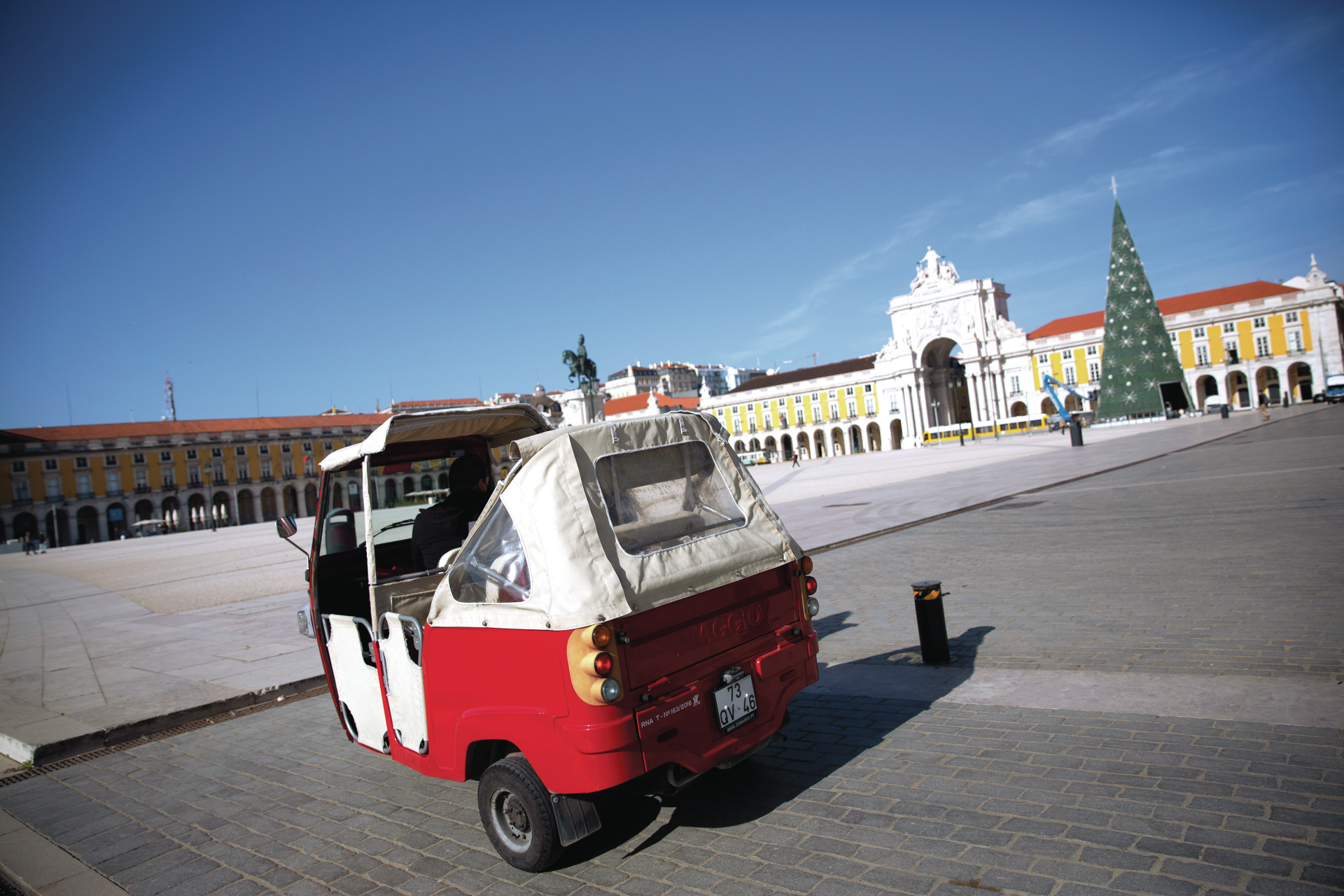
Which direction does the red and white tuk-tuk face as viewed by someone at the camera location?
facing away from the viewer and to the left of the viewer

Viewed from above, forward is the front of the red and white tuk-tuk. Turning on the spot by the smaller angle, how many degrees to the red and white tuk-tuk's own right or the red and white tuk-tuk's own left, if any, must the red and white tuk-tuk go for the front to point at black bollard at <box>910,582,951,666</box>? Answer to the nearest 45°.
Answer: approximately 90° to the red and white tuk-tuk's own right

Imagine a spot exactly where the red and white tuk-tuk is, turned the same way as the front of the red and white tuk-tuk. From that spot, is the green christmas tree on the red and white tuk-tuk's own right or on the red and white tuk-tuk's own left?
on the red and white tuk-tuk's own right
